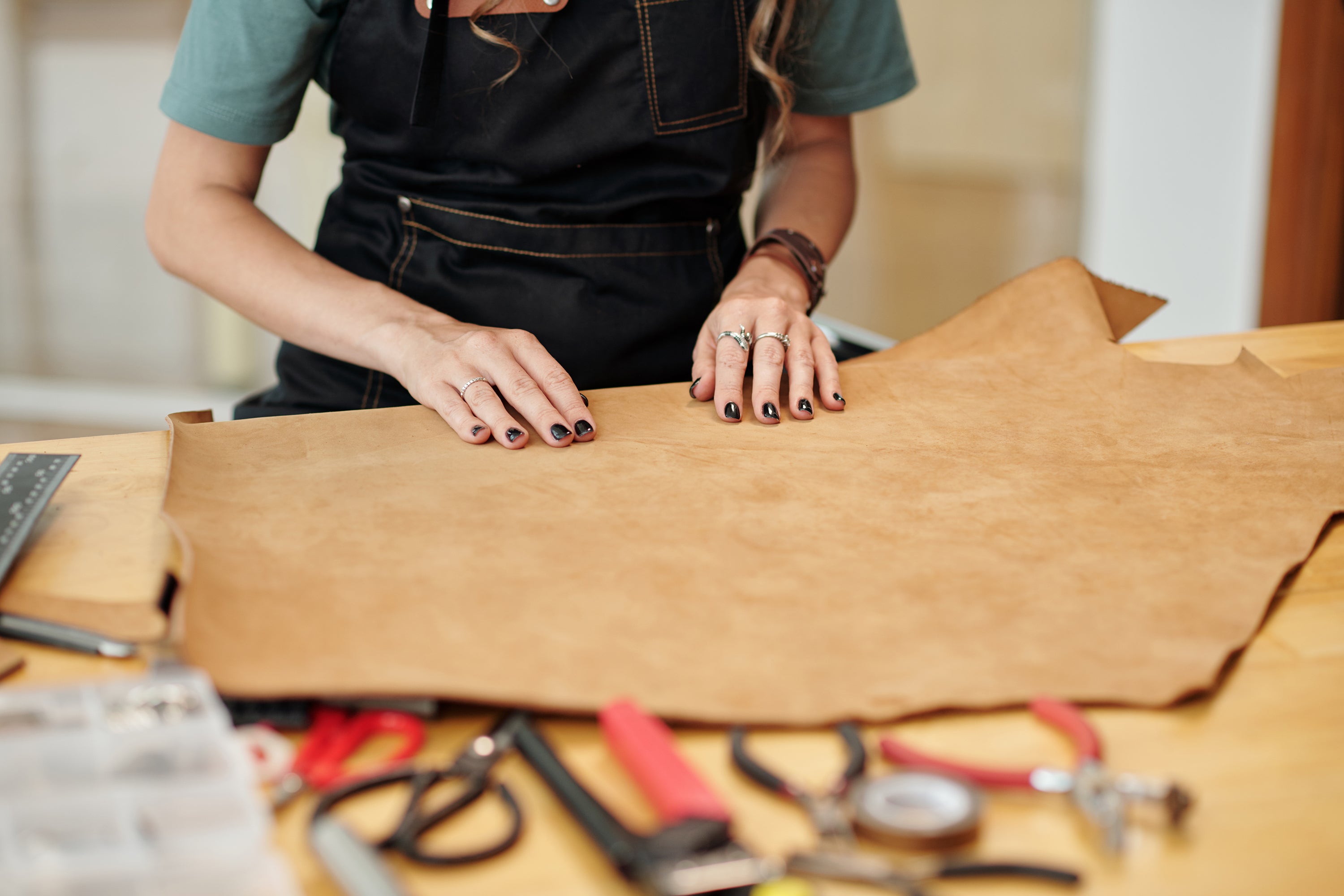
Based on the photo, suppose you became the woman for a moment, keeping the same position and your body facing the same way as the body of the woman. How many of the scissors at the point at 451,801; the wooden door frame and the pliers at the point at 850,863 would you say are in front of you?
2

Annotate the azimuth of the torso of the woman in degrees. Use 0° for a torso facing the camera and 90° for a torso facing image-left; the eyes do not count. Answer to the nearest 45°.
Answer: approximately 0°

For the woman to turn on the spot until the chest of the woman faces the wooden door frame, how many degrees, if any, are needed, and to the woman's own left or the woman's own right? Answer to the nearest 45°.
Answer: approximately 135° to the woman's own left

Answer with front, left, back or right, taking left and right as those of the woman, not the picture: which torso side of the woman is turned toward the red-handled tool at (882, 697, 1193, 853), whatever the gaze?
front

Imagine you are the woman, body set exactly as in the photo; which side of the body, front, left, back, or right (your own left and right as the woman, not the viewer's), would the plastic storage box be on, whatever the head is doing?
front

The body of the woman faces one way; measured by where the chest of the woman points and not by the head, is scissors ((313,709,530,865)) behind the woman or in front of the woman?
in front

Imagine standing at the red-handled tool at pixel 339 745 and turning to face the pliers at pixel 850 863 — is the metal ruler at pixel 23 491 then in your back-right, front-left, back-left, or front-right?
back-left

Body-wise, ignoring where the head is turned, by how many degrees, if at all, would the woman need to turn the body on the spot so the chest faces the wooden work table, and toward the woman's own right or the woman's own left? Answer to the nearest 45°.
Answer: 0° — they already face it

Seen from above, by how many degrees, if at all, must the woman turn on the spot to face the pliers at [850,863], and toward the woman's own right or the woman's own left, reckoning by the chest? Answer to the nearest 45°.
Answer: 0° — they already face it
